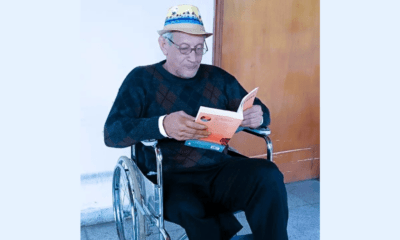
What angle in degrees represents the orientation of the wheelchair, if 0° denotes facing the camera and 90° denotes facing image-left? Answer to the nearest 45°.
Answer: approximately 315°

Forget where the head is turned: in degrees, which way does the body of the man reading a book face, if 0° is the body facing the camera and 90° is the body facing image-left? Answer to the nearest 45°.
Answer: approximately 315°

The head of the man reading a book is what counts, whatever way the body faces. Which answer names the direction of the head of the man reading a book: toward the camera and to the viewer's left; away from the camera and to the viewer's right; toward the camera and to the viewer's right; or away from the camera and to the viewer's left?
toward the camera and to the viewer's right
